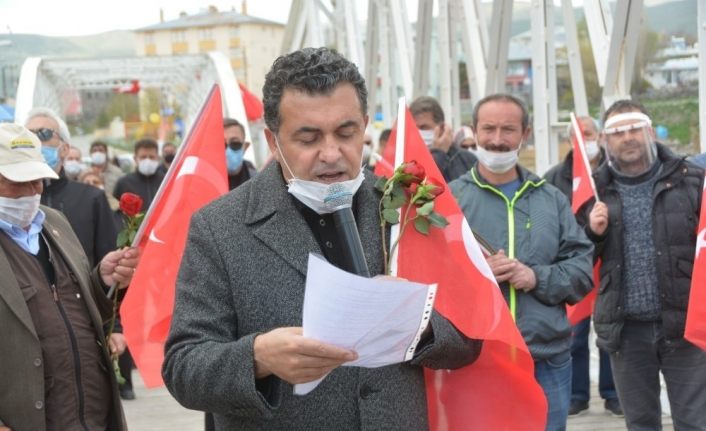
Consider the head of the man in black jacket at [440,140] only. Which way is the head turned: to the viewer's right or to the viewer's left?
to the viewer's left

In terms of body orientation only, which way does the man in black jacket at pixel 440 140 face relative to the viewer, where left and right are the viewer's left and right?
facing the viewer and to the left of the viewer

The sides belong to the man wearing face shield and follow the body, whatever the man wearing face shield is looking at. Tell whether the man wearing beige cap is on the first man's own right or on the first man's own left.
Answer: on the first man's own right

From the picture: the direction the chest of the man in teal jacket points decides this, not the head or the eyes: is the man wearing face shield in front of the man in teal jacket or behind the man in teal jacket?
behind

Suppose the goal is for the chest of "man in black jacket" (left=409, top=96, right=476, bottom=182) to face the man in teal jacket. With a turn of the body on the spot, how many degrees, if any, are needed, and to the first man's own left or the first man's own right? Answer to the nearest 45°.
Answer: approximately 45° to the first man's own left

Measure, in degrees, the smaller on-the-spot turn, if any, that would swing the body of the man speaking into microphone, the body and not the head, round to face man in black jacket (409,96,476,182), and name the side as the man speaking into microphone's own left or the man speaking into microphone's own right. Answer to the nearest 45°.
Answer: approximately 135° to the man speaking into microphone's own left

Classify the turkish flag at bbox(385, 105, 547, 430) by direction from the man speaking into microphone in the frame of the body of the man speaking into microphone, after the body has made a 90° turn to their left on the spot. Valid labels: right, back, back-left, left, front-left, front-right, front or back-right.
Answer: front

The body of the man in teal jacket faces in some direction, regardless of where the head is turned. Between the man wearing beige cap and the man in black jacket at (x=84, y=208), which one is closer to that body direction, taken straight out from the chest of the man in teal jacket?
the man wearing beige cap

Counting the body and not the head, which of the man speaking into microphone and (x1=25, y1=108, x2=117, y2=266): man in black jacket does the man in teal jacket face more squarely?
the man speaking into microphone

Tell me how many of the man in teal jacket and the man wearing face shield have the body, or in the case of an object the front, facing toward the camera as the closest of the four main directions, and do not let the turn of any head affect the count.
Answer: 2

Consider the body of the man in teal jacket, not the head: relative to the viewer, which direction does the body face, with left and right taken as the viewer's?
facing the viewer

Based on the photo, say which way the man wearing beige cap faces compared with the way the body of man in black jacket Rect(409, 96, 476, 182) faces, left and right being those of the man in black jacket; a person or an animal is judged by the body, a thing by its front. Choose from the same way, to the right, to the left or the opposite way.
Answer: to the left
